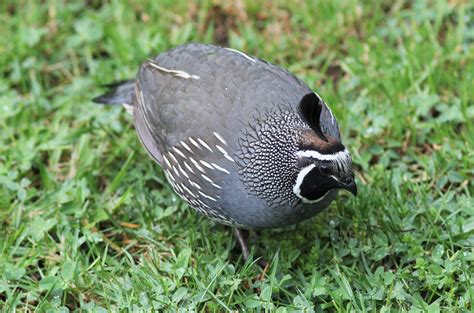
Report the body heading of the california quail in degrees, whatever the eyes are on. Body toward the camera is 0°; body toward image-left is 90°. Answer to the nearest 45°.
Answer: approximately 315°
